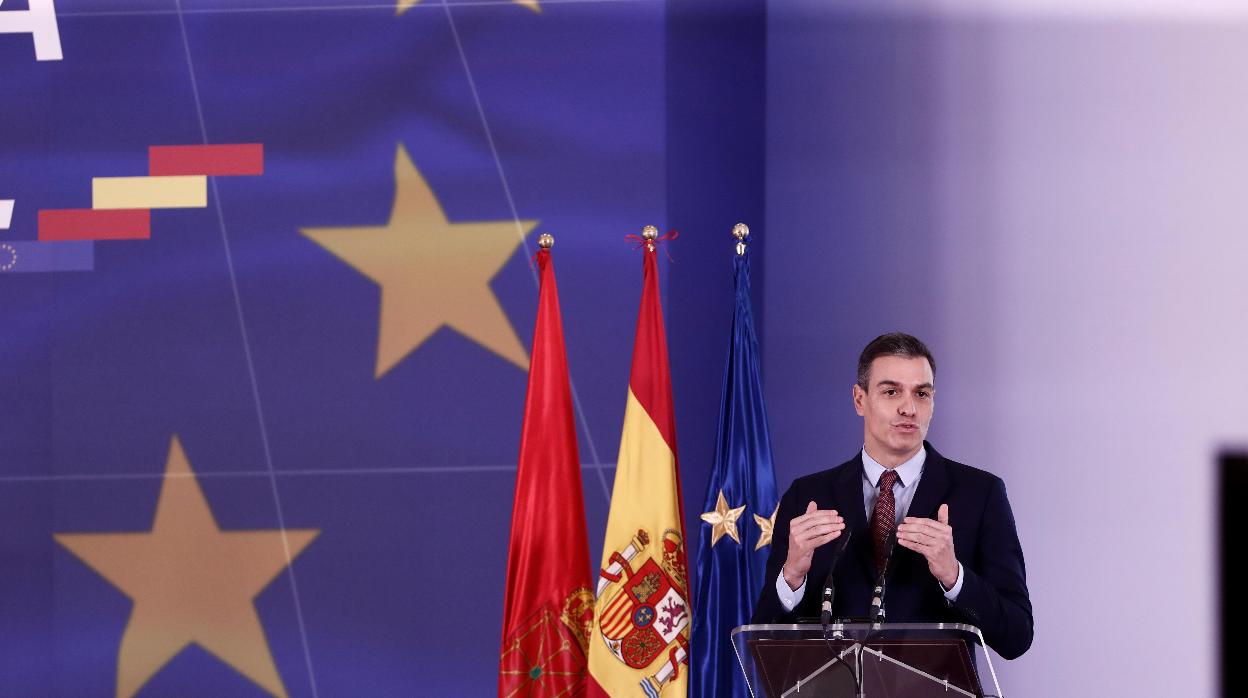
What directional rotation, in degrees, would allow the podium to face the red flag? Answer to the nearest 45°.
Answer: approximately 135° to its right

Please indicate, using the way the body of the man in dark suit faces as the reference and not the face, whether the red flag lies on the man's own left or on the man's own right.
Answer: on the man's own right

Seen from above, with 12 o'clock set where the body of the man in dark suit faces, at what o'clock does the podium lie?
The podium is roughly at 12 o'clock from the man in dark suit.

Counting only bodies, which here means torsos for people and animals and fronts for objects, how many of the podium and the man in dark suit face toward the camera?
2

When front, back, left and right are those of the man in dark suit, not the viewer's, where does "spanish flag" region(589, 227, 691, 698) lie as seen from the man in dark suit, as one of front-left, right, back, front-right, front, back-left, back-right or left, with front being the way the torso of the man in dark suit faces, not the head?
back-right

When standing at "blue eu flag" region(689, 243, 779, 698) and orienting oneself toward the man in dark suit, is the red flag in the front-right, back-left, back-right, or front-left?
back-right

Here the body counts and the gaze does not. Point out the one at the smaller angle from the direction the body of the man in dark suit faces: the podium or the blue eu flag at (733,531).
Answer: the podium

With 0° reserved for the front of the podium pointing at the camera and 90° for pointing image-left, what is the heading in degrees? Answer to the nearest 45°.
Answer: approximately 0°

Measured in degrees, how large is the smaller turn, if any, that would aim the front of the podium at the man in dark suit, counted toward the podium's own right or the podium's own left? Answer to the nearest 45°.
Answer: approximately 180°

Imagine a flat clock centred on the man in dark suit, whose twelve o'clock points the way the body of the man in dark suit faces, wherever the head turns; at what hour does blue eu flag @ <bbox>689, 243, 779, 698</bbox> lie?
The blue eu flag is roughly at 5 o'clock from the man in dark suit.
